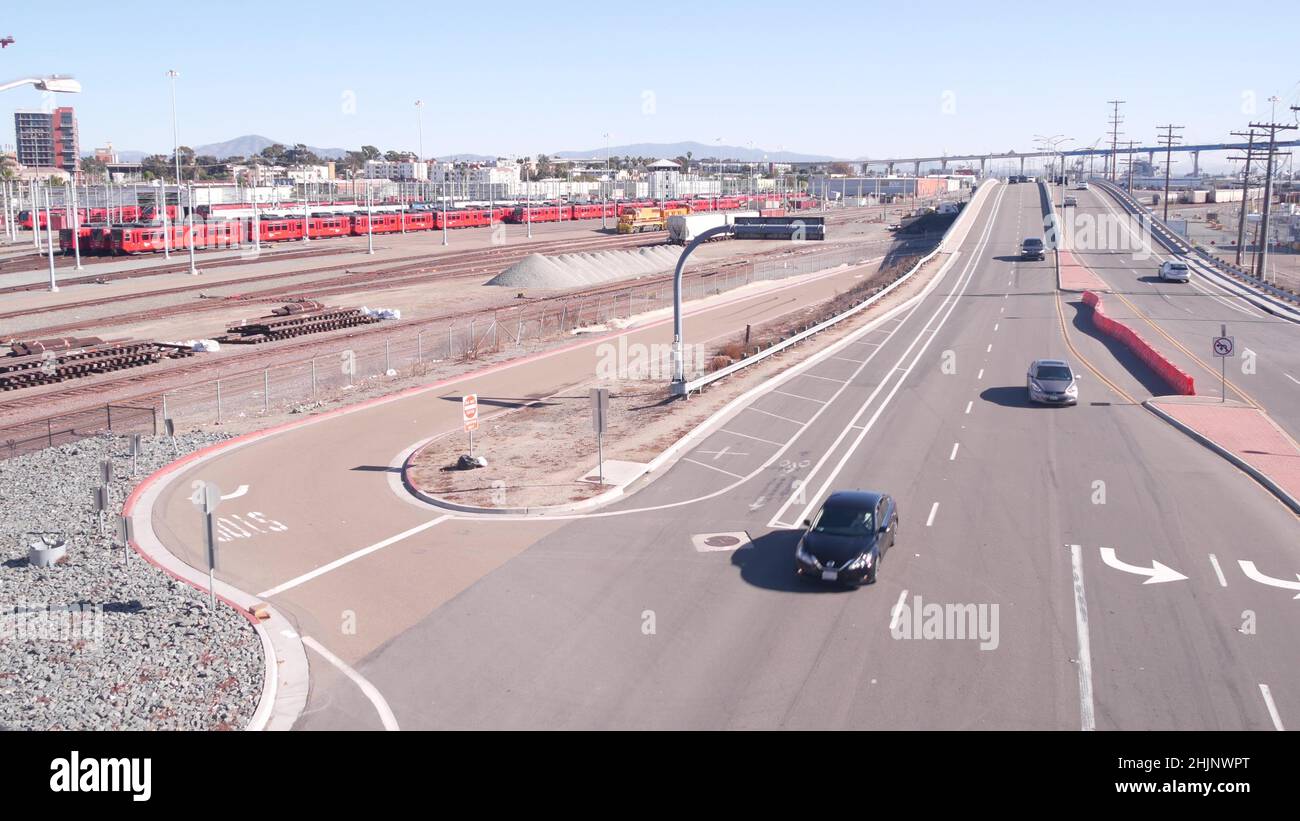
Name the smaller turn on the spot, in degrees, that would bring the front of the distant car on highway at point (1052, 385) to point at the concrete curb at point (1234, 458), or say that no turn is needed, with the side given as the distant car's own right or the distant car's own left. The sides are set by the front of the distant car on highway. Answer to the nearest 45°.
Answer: approximately 45° to the distant car's own left

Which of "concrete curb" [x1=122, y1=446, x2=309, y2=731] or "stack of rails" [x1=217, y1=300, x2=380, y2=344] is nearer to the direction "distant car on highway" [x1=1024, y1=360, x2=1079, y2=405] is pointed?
the concrete curb

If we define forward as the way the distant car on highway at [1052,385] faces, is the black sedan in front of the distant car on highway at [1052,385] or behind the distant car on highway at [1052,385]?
in front

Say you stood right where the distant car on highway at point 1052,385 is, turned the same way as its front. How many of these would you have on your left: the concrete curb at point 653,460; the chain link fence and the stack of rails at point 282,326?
0

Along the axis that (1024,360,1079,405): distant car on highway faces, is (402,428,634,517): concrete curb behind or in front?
in front

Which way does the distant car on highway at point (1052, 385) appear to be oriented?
toward the camera

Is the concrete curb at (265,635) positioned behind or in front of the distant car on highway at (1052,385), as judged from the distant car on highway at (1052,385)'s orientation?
in front

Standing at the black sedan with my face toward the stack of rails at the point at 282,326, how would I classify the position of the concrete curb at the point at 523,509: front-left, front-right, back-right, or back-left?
front-left

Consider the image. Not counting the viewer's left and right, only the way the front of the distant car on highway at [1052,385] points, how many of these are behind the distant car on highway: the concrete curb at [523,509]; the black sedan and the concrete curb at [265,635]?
0

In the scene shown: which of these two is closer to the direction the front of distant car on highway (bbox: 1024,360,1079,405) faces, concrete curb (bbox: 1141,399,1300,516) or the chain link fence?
the concrete curb

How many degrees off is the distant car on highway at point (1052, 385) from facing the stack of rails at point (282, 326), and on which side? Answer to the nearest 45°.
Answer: approximately 90° to its right

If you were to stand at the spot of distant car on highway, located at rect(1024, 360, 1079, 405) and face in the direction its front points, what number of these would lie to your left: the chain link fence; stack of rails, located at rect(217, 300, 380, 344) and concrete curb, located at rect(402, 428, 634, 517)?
0

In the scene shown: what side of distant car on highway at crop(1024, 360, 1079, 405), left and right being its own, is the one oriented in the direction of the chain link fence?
right

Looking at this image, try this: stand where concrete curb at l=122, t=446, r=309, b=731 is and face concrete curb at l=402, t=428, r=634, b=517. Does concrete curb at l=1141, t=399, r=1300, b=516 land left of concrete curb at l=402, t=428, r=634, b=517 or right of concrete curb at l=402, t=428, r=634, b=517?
right
